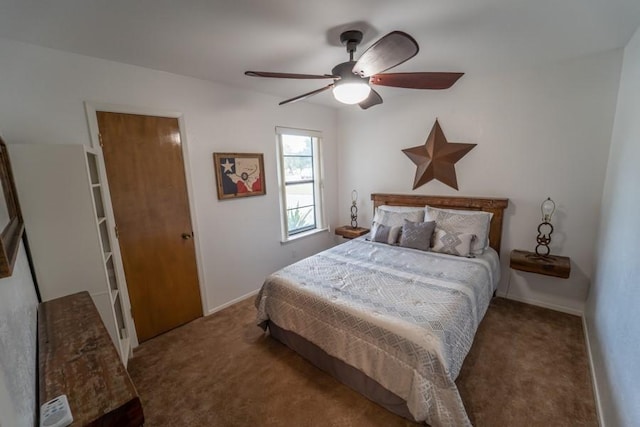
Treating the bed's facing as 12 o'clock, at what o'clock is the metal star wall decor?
The metal star wall decor is roughly at 5 o'clock from the bed.

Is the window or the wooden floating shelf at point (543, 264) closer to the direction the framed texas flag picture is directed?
the wooden floating shelf

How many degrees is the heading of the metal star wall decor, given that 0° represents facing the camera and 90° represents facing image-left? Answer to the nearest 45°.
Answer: approximately 0°

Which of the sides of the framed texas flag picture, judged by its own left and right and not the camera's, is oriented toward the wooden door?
right

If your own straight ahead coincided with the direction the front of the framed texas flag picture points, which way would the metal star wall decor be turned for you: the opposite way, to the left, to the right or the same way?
to the right

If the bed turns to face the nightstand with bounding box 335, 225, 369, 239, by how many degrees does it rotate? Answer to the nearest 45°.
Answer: approximately 135° to its right

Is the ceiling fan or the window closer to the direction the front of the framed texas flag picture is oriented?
the ceiling fan

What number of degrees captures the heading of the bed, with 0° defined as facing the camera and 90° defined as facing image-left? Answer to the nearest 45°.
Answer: approximately 45°

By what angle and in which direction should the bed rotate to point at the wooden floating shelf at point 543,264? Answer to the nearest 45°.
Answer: approximately 180°
